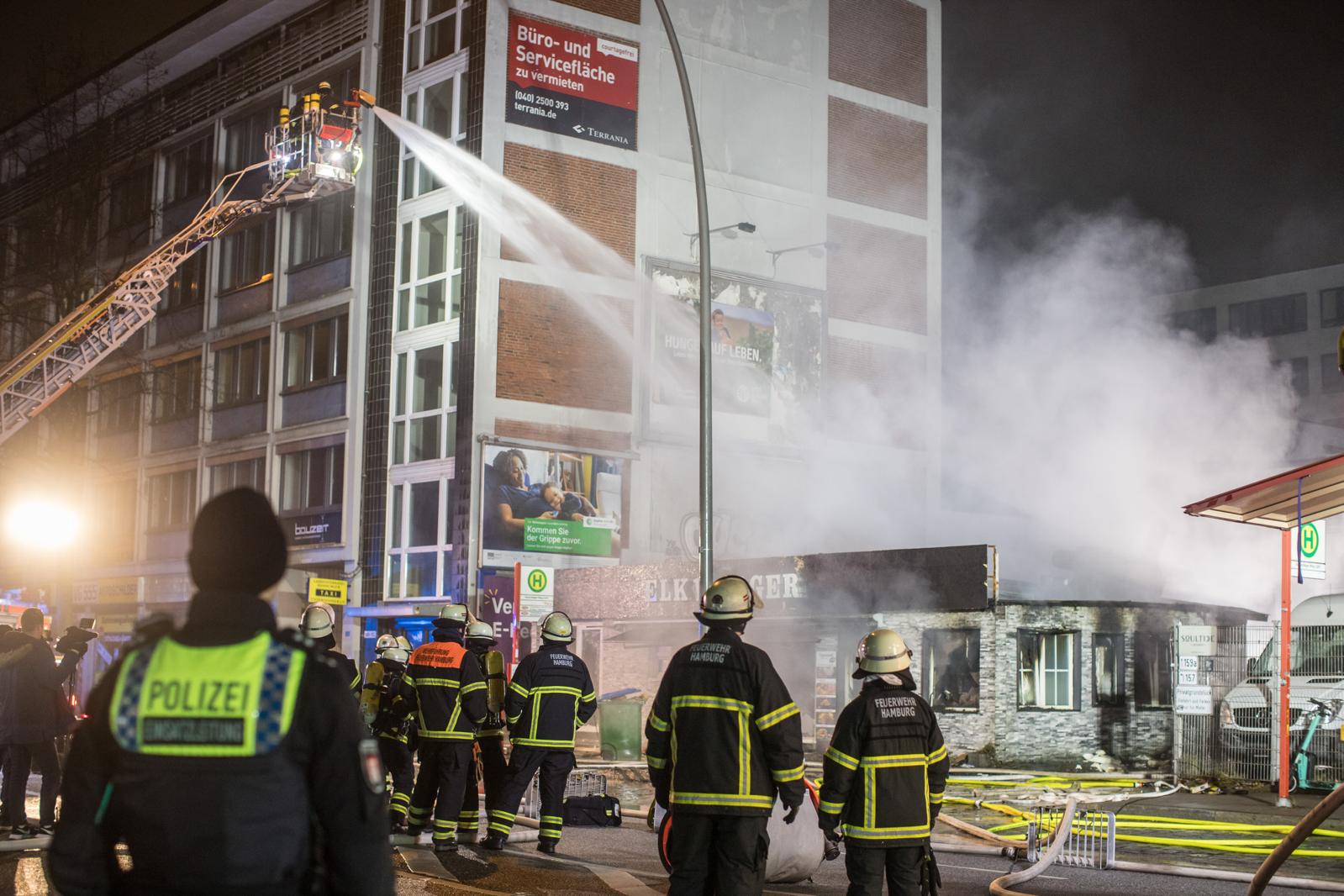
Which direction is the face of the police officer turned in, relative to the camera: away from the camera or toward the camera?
away from the camera

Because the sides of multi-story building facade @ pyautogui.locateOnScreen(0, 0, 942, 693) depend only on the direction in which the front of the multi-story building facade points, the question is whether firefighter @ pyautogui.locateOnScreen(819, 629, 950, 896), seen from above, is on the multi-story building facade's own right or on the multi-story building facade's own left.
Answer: on the multi-story building facade's own left

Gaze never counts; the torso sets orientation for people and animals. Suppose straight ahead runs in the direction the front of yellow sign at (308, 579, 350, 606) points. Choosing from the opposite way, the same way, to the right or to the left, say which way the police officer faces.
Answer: the opposite way

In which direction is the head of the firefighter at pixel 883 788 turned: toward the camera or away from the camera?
away from the camera

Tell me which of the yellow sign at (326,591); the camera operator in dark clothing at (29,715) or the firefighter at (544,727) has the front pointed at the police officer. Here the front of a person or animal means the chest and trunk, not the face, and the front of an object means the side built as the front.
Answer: the yellow sign

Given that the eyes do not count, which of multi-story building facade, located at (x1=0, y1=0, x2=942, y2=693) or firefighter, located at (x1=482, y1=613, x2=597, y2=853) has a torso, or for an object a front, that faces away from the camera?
the firefighter

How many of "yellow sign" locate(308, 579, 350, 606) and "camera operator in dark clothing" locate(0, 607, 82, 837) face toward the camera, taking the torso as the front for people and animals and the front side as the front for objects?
1

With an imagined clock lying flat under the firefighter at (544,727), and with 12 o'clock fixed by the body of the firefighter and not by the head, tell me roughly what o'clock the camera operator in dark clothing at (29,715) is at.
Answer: The camera operator in dark clothing is roughly at 9 o'clock from the firefighter.

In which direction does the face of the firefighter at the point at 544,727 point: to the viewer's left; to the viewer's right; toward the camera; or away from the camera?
away from the camera

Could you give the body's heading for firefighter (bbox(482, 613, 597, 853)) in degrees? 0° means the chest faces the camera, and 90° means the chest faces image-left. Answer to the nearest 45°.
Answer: approximately 180°

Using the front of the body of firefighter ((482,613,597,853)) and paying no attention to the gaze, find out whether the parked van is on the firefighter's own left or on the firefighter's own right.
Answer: on the firefighter's own right

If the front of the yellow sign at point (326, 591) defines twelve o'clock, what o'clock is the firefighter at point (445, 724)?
The firefighter is roughly at 12 o'clock from the yellow sign.
